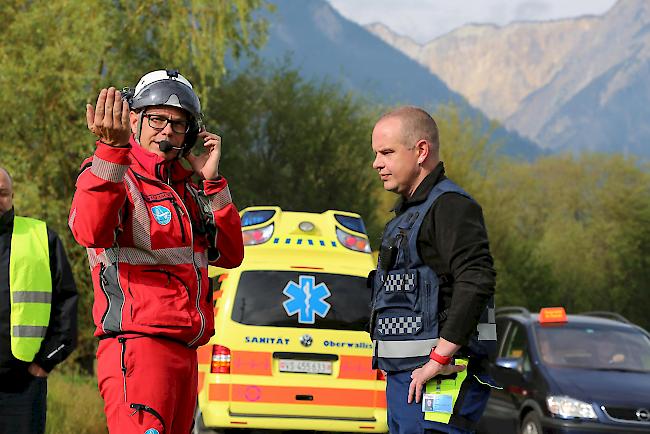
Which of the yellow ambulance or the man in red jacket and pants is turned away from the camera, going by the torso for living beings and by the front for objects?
the yellow ambulance

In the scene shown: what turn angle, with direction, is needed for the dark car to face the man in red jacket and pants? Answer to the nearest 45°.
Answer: approximately 45° to its right

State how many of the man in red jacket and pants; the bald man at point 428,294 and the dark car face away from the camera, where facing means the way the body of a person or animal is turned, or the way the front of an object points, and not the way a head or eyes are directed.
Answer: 0

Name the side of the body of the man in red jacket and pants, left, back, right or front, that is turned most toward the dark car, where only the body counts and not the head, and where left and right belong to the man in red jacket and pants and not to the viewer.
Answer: left

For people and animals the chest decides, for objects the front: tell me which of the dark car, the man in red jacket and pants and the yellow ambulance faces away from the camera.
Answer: the yellow ambulance

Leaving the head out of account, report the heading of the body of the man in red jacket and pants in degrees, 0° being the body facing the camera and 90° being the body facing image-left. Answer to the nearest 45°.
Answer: approximately 315°

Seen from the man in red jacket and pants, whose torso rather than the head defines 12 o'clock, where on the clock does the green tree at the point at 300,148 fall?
The green tree is roughly at 8 o'clock from the man in red jacket and pants.

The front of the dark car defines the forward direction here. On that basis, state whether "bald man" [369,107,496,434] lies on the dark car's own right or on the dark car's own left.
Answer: on the dark car's own right

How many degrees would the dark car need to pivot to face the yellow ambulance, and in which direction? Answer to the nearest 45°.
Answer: approximately 90° to its right

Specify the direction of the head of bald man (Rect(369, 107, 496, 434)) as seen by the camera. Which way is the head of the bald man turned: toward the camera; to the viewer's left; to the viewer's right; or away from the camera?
to the viewer's left

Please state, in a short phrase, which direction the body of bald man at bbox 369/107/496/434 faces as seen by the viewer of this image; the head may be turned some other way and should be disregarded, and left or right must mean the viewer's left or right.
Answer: facing the viewer and to the left of the viewer

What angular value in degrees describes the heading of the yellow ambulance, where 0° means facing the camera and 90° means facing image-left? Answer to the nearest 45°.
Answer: approximately 180°
